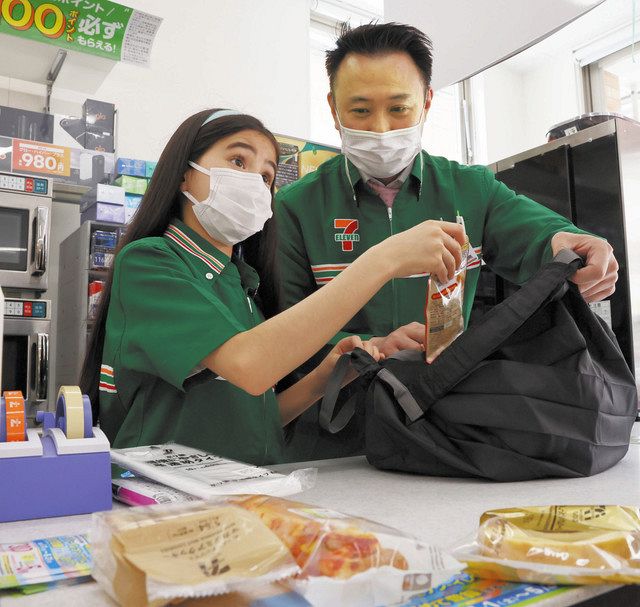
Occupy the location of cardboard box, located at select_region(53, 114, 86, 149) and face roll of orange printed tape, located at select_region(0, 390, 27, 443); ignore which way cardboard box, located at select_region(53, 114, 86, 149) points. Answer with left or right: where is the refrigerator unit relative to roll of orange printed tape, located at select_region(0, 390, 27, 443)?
left

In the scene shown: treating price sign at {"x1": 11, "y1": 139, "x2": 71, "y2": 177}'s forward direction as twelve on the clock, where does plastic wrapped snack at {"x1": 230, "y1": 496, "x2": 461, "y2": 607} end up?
The plastic wrapped snack is roughly at 12 o'clock from the price sign.

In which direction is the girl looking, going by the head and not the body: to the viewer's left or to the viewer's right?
to the viewer's right

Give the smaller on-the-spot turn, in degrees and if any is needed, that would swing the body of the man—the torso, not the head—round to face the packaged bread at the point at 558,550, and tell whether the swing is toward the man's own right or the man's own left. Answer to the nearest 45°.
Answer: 0° — they already face it

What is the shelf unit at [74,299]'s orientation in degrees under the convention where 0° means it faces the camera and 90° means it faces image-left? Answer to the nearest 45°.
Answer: approximately 315°

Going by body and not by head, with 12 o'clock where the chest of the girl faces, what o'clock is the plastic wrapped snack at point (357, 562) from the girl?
The plastic wrapped snack is roughly at 1 o'clock from the girl.

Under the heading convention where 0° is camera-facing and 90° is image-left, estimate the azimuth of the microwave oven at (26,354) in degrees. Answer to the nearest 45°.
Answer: approximately 0°

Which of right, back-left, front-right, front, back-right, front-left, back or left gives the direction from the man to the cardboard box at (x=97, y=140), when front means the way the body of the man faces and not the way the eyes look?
back-right

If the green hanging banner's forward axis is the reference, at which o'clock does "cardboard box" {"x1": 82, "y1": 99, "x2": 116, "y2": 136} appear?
The cardboard box is roughly at 6 o'clock from the green hanging banner.

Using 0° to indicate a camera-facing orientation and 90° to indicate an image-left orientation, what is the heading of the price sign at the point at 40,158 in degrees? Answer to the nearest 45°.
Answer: approximately 0°
